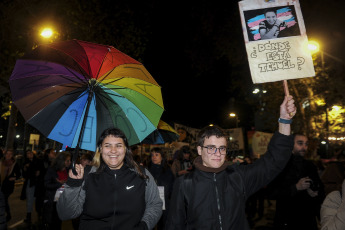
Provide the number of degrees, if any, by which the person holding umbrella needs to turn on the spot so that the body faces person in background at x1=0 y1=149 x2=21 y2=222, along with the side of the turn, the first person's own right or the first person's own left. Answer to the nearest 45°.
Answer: approximately 135° to the first person's own right

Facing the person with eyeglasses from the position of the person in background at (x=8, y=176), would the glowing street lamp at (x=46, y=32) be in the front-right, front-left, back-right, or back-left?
back-left
